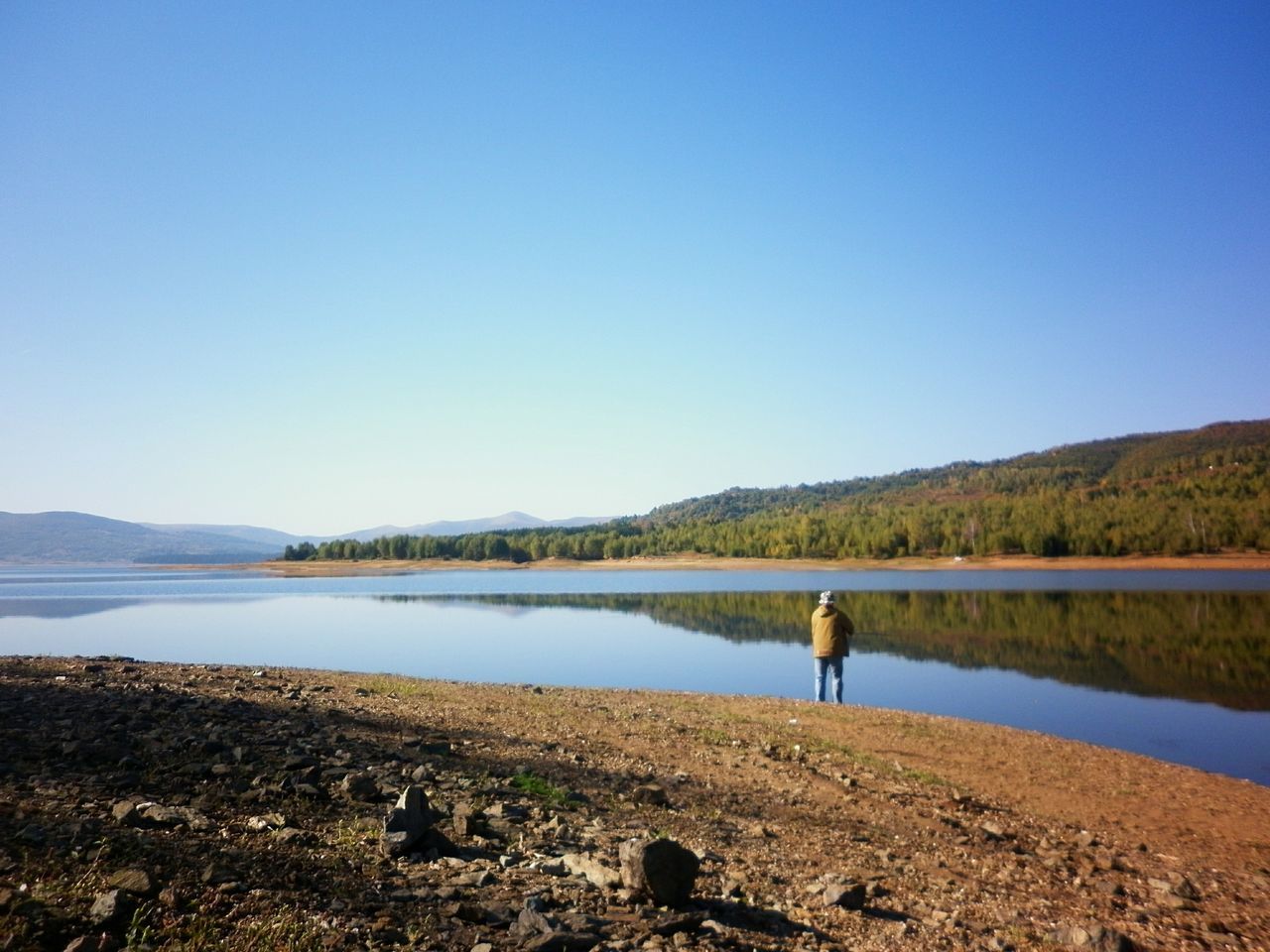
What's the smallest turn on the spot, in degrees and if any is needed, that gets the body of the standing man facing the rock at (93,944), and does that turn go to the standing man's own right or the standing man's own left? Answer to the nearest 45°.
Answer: approximately 180°

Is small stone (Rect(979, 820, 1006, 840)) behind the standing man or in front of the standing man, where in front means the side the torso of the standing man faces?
behind

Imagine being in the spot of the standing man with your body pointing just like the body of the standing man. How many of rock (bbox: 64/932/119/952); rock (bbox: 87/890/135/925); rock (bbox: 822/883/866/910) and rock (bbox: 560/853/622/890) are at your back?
4

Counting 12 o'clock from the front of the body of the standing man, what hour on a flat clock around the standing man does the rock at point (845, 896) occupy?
The rock is roughly at 6 o'clock from the standing man.

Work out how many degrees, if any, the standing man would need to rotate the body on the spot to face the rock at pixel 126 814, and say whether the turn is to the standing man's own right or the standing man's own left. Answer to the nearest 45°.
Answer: approximately 180°

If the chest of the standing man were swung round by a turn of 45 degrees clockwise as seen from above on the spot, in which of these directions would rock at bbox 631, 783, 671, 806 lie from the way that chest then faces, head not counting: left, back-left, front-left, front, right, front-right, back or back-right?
back-right

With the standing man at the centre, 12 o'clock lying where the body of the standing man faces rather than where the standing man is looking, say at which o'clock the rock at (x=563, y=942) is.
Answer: The rock is roughly at 6 o'clock from the standing man.

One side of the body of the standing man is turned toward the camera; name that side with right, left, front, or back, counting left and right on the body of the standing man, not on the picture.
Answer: back

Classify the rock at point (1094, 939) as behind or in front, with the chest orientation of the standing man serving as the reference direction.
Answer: behind

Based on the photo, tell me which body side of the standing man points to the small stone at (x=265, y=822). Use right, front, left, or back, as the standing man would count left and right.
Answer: back

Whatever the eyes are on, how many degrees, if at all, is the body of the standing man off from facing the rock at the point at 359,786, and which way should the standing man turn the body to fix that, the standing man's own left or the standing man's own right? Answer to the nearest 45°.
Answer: approximately 180°

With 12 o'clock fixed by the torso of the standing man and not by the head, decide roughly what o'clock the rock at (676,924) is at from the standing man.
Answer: The rock is roughly at 6 o'clock from the standing man.

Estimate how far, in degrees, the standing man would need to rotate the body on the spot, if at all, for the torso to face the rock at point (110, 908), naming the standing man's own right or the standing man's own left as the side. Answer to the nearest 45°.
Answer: approximately 180°
